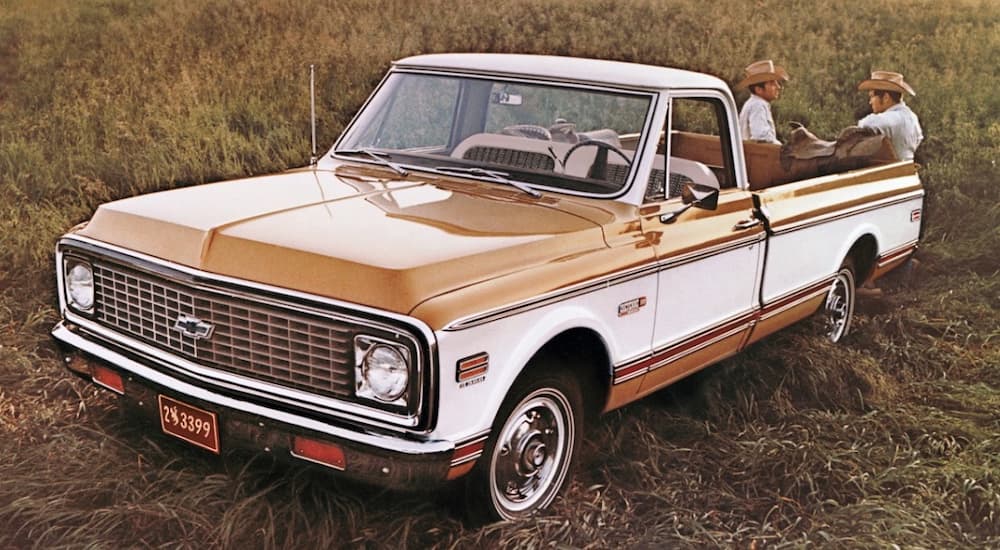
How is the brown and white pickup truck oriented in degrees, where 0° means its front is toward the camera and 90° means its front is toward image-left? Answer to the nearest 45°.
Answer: approximately 45°

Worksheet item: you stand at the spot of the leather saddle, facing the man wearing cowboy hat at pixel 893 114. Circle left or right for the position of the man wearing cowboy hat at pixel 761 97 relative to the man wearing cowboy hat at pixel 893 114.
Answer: left
